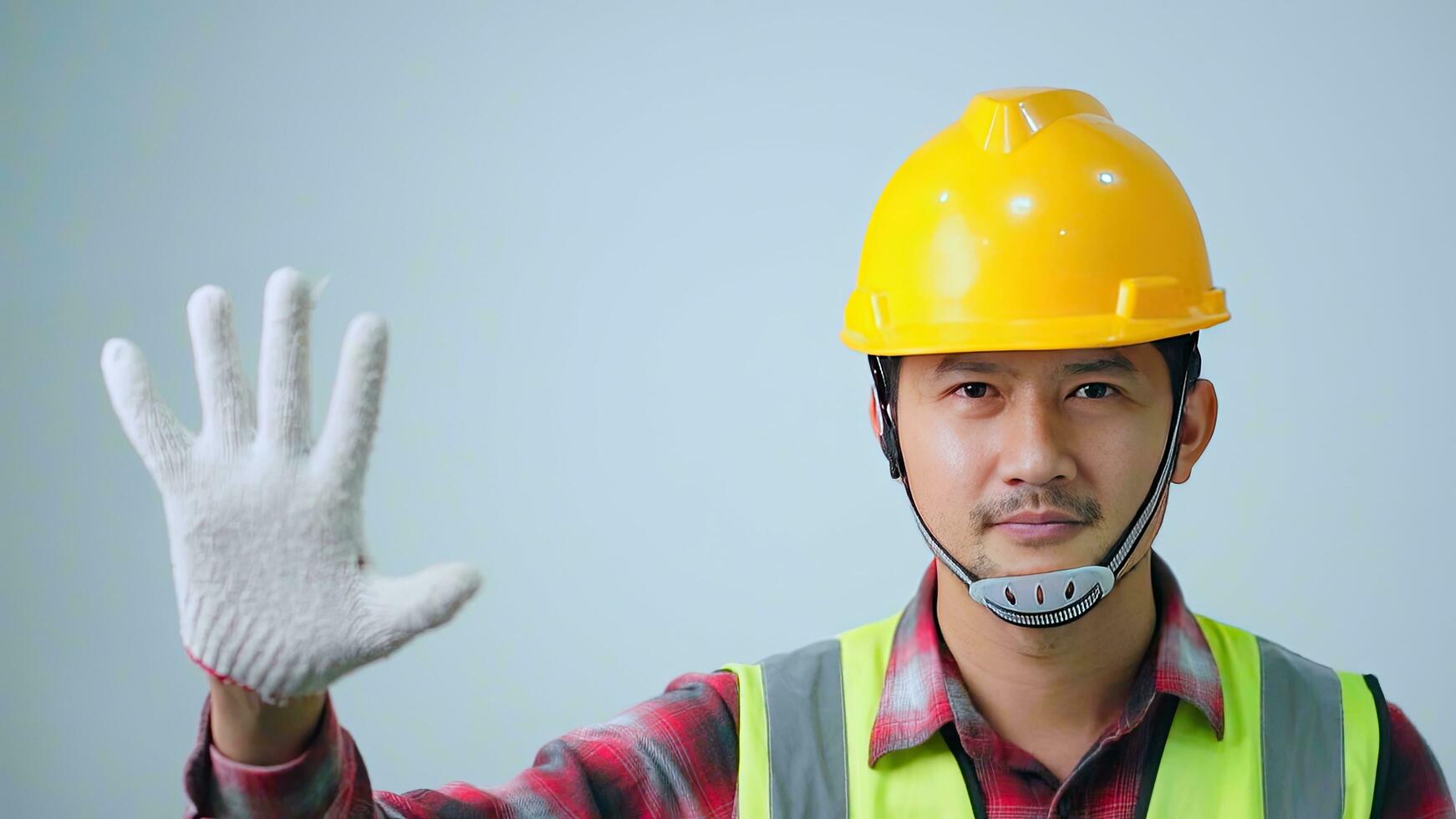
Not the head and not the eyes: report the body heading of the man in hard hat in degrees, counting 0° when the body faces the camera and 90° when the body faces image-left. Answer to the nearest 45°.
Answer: approximately 0°
